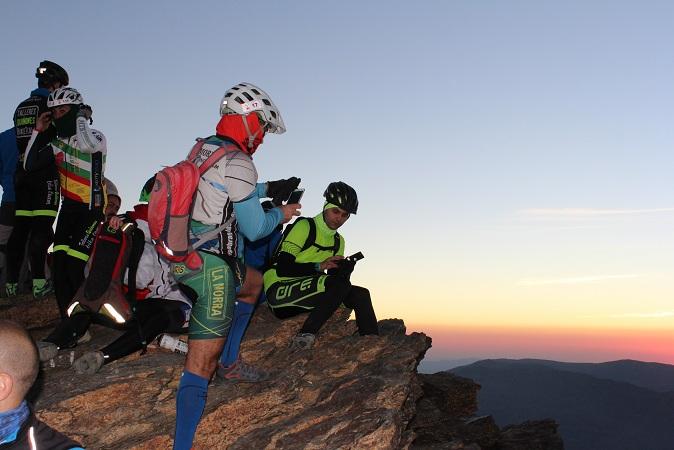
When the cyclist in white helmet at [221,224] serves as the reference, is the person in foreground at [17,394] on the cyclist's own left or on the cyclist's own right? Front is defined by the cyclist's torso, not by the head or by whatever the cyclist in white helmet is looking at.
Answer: on the cyclist's own right

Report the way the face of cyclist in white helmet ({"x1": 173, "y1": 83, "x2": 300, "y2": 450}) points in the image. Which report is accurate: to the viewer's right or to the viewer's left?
to the viewer's right

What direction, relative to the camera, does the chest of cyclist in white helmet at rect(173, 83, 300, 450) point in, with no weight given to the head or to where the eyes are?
to the viewer's right

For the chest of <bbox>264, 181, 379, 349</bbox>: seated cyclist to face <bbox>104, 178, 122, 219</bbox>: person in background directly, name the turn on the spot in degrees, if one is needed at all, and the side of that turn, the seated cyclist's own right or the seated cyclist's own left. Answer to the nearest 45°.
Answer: approximately 180°
